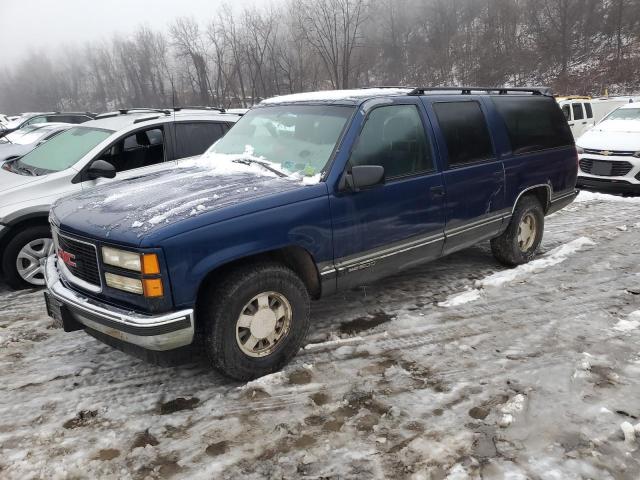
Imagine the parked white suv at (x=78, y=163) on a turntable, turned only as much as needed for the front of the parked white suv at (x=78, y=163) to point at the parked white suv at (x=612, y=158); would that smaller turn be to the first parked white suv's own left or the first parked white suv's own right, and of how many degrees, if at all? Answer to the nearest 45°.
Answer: approximately 135° to the first parked white suv's own left

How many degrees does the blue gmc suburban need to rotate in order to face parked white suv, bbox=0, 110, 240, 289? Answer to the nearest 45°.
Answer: approximately 90° to its right

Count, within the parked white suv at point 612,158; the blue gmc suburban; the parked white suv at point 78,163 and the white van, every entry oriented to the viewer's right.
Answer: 0

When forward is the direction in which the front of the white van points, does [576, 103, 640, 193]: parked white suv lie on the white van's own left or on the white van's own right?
on the white van's own left

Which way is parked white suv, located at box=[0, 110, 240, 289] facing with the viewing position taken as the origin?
facing the viewer and to the left of the viewer

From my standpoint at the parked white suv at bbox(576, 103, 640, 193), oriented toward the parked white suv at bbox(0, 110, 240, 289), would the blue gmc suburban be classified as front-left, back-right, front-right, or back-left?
front-left

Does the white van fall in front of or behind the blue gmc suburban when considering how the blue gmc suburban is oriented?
behind

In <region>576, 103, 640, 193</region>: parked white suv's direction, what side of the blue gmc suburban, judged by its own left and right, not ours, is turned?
back

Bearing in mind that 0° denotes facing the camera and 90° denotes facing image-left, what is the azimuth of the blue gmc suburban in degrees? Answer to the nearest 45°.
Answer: approximately 45°

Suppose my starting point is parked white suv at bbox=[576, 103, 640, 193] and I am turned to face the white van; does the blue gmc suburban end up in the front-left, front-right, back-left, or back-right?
back-left
